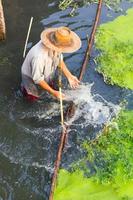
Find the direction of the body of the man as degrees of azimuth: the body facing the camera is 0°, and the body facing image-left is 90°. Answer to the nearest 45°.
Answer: approximately 315°
